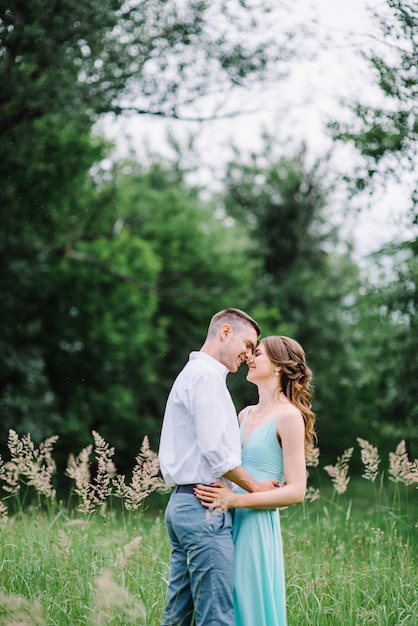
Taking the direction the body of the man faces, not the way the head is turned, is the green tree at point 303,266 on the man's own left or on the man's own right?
on the man's own left

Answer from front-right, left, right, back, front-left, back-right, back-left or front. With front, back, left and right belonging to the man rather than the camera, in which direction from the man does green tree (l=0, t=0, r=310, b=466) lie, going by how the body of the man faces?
left

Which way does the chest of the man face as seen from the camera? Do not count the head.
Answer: to the viewer's right
